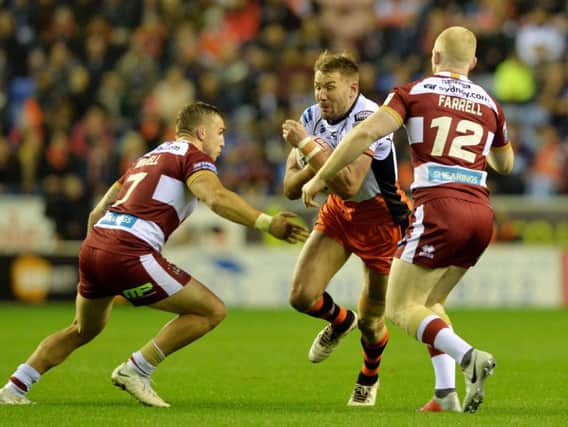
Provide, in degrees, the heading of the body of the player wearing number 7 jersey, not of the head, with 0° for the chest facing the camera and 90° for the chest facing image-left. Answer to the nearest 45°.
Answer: approximately 225°

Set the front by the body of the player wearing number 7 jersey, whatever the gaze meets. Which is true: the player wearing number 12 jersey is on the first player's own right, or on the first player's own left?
on the first player's own right

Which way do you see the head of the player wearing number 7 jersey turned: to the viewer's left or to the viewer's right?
to the viewer's right
